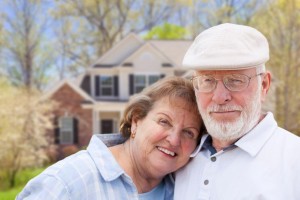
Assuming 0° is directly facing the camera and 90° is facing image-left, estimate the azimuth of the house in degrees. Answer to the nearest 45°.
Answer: approximately 0°

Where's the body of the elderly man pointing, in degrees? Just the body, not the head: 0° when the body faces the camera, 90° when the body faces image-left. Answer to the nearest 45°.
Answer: approximately 45°

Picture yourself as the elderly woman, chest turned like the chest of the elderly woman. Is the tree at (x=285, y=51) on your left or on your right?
on your left

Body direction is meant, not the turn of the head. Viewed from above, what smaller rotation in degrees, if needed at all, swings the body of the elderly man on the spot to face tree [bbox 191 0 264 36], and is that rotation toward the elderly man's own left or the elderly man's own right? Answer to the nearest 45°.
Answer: approximately 135° to the elderly man's own right

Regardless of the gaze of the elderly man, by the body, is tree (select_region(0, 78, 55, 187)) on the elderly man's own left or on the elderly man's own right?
on the elderly man's own right

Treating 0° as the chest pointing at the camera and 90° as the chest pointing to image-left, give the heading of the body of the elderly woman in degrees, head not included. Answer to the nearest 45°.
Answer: approximately 315°

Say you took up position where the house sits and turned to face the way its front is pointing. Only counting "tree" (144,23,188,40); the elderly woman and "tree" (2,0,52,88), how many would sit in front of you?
1
